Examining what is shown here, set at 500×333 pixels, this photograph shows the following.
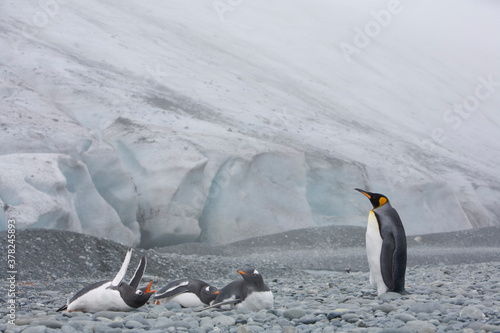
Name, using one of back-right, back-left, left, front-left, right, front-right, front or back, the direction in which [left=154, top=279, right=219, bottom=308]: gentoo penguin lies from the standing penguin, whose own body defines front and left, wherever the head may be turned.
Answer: front-left

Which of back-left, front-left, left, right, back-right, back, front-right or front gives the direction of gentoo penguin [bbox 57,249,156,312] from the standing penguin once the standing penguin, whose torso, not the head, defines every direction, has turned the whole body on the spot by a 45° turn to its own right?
left

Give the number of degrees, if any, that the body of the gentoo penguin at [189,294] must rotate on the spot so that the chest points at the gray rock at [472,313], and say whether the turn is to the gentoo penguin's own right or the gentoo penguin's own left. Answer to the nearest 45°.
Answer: approximately 45° to the gentoo penguin's own right

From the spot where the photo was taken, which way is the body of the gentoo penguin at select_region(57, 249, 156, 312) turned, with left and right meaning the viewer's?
facing to the right of the viewer

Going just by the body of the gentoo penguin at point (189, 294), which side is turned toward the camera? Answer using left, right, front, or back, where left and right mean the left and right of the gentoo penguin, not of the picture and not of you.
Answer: right

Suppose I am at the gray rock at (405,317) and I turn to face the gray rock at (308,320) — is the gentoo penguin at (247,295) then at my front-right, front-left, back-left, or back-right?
front-right

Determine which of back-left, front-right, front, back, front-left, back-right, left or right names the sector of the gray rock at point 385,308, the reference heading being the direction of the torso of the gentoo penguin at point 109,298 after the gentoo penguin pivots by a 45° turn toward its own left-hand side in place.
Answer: front-right

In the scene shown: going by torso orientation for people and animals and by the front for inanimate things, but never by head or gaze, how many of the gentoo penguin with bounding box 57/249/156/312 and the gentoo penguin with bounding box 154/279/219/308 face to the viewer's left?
0

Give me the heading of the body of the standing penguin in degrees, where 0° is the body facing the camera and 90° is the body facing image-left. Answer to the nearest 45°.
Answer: approximately 90°

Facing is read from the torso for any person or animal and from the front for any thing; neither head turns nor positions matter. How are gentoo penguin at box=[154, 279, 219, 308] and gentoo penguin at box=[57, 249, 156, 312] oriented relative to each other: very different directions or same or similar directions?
same or similar directions

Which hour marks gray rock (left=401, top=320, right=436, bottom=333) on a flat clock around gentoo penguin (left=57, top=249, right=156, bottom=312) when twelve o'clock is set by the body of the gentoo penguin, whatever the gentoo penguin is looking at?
The gray rock is roughly at 1 o'clock from the gentoo penguin.
